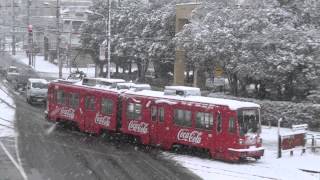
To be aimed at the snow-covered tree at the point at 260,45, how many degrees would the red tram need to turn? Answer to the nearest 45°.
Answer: approximately 90° to its left

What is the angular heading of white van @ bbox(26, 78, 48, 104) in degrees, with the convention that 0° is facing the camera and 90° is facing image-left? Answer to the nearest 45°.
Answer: approximately 0°

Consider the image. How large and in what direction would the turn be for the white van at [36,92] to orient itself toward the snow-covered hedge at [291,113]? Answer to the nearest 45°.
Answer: approximately 45° to its left

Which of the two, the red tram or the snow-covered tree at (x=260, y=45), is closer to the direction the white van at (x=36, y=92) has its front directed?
the red tram
